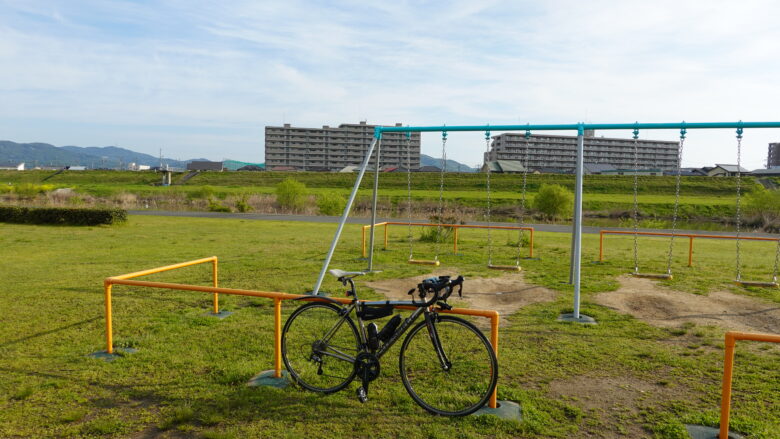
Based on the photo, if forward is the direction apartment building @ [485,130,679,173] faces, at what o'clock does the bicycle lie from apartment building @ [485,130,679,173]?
The bicycle is roughly at 12 o'clock from the apartment building.

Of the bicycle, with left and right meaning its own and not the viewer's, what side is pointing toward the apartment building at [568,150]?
left

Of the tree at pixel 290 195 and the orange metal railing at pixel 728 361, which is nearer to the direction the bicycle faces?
the orange metal railing

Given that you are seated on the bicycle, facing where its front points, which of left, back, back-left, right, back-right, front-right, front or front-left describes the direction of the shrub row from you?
back

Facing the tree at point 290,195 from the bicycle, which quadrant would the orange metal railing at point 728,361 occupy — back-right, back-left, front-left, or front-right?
back-right

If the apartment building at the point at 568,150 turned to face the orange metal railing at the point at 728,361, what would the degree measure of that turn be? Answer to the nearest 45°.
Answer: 0° — it already faces it

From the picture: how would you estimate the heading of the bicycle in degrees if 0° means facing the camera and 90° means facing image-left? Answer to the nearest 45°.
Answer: approximately 315°
